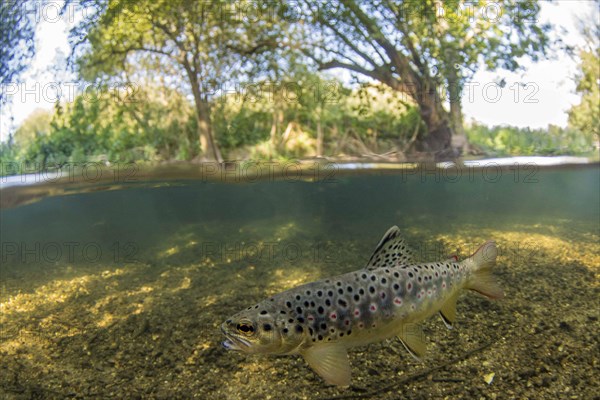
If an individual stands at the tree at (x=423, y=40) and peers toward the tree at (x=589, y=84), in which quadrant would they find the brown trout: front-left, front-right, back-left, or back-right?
back-right

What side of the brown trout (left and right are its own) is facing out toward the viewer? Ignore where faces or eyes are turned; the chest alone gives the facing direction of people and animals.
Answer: left

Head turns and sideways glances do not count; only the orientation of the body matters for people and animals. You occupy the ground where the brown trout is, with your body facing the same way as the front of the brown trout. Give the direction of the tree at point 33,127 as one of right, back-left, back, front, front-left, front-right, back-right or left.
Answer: front-right

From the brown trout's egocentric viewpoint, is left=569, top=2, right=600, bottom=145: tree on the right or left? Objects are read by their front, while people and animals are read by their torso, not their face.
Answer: on its right

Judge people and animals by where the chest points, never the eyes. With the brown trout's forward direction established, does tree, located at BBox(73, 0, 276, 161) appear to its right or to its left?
on its right

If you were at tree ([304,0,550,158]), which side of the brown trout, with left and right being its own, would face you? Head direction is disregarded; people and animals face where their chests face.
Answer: right
